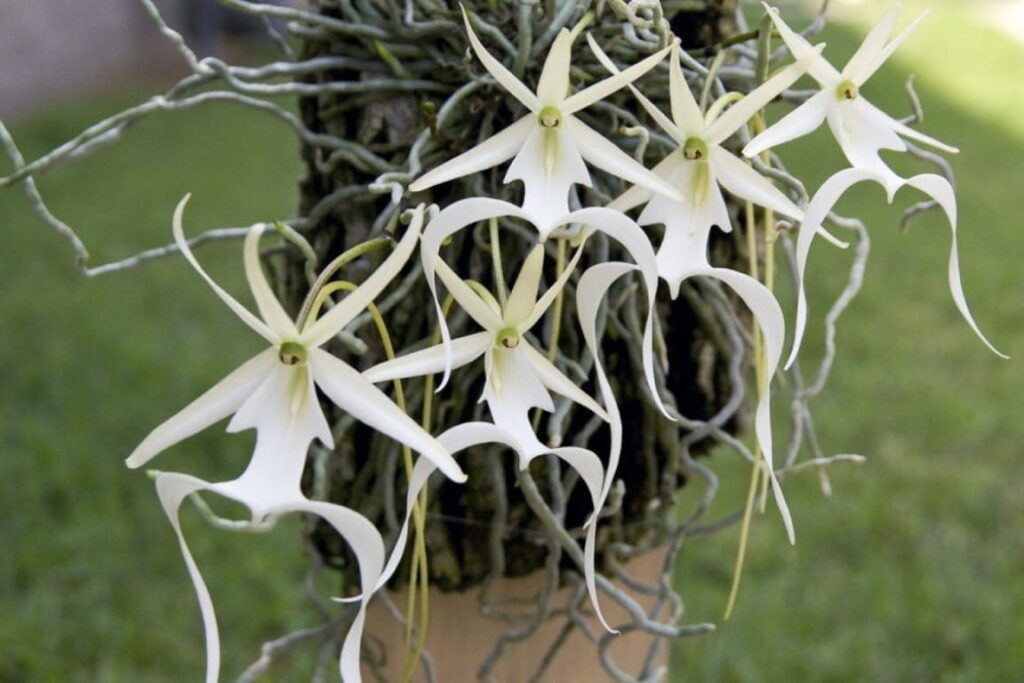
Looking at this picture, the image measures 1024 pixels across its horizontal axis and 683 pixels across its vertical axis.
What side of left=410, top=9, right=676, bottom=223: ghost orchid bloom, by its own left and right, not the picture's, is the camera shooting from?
front

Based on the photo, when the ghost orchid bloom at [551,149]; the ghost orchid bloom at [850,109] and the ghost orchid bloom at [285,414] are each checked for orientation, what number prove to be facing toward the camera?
3

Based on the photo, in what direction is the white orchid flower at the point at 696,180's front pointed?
toward the camera

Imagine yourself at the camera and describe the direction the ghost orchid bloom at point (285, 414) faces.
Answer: facing the viewer

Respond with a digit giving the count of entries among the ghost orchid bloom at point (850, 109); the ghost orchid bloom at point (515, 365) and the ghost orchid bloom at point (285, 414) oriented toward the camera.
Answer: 3
